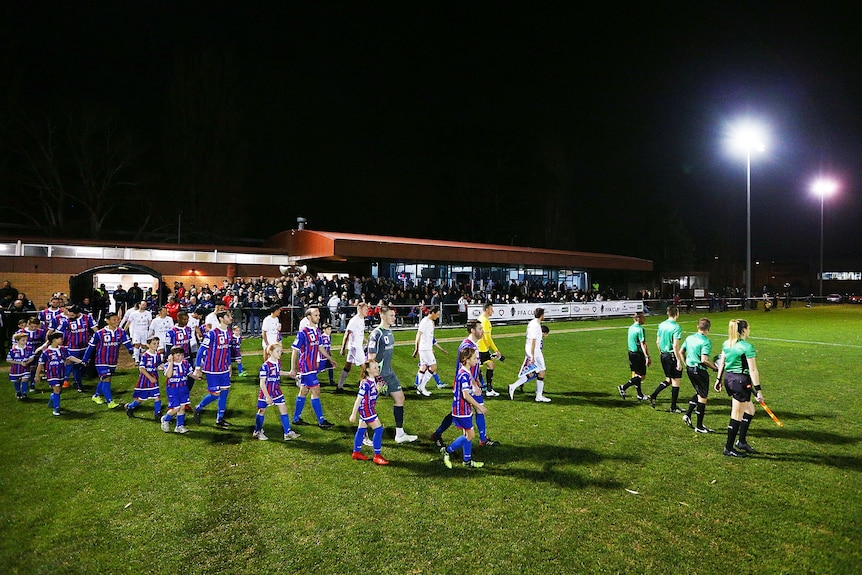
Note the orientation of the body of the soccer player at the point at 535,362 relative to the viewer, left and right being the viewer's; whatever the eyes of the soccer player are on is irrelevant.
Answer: facing to the right of the viewer

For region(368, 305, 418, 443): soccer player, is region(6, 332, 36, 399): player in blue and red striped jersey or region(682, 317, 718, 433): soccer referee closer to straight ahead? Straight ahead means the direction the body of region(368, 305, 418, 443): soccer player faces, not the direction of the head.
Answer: the soccer referee

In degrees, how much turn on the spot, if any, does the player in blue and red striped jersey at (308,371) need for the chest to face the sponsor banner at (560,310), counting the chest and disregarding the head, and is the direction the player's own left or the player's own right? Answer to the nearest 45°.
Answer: approximately 90° to the player's own left

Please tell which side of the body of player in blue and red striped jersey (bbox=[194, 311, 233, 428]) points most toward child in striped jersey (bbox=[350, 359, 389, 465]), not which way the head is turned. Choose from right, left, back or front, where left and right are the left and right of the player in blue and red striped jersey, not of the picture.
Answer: front

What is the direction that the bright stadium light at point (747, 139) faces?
toward the camera

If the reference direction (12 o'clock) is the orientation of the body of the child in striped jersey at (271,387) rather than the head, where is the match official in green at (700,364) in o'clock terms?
The match official in green is roughly at 11 o'clock from the child in striped jersey.

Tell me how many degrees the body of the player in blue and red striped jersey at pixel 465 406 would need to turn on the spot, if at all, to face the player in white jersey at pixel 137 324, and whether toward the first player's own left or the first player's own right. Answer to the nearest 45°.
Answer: approximately 135° to the first player's own left

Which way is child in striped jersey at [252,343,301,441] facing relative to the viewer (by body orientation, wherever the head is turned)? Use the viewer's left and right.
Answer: facing the viewer and to the right of the viewer

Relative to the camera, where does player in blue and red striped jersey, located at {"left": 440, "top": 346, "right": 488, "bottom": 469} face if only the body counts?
to the viewer's right

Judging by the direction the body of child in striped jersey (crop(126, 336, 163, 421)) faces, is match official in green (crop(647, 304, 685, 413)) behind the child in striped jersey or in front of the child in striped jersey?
in front

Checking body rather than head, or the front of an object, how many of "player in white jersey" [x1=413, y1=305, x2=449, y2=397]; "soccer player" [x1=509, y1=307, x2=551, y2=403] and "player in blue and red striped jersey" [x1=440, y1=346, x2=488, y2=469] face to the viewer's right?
3

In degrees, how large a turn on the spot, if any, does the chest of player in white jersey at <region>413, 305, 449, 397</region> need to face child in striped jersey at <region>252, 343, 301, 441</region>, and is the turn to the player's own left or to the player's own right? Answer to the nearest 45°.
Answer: approximately 135° to the player's own right

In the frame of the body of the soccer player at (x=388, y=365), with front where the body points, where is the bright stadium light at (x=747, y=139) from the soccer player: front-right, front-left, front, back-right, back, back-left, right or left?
left

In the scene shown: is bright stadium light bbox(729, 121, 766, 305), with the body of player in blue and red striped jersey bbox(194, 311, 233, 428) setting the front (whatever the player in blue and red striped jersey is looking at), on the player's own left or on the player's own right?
on the player's own left

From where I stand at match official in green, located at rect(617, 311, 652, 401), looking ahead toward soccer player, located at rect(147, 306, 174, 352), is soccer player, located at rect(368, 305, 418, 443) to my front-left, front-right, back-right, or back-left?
front-left

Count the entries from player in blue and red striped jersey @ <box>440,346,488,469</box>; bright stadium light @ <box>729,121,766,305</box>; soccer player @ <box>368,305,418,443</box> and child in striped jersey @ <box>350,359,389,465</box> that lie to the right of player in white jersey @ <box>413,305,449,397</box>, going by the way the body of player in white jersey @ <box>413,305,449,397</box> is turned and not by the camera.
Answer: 3

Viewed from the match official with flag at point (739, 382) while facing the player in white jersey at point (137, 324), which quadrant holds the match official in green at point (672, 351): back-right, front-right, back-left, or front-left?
front-right

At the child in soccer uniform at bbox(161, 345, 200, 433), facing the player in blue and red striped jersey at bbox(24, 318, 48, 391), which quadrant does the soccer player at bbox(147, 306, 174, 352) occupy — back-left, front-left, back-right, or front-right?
front-right

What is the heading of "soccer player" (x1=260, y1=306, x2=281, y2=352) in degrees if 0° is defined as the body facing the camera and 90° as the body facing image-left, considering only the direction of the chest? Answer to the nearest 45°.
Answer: approximately 315°

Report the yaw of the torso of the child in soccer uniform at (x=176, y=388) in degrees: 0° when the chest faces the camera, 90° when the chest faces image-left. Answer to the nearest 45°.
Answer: approximately 315°
